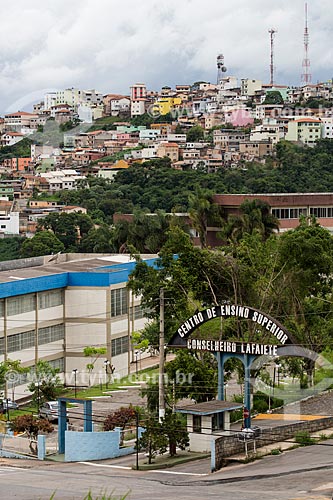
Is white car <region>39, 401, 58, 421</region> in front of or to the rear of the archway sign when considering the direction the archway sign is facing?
to the rear

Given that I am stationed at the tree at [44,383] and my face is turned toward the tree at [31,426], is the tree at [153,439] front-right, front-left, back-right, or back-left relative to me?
front-left

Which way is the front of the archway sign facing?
toward the camera

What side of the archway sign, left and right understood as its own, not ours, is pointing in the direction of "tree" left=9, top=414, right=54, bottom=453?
right

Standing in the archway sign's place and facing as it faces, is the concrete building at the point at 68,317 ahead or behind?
behind

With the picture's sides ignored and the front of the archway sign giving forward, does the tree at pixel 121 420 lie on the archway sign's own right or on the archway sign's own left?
on the archway sign's own right
